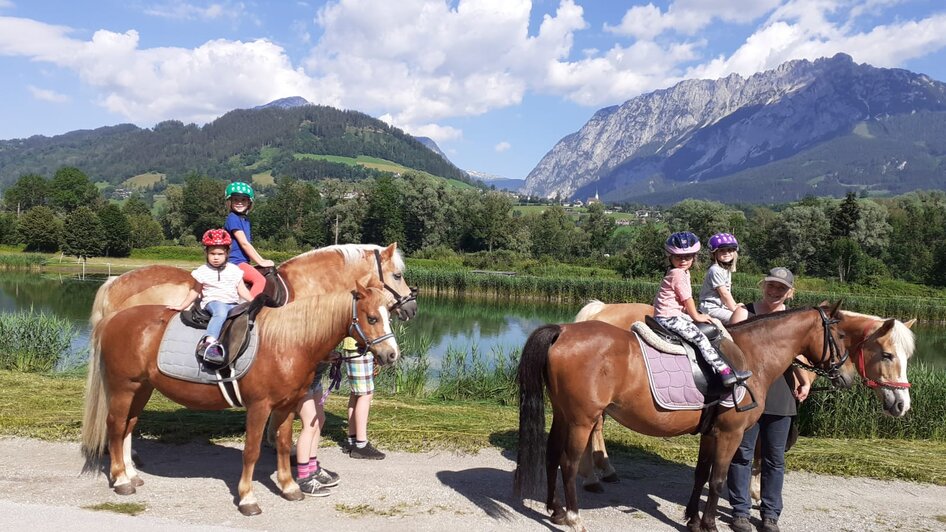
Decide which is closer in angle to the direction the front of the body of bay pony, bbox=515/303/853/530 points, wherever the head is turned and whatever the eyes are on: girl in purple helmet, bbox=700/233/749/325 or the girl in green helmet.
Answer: the girl in purple helmet

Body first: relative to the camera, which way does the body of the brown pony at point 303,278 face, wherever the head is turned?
to the viewer's right

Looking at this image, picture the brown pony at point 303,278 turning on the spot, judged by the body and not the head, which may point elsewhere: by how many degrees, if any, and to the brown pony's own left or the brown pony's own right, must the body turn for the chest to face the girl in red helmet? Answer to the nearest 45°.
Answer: approximately 135° to the brown pony's own right

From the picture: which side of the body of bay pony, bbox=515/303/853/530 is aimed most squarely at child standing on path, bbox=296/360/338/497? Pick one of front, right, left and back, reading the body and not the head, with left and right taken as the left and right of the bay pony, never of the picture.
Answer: back

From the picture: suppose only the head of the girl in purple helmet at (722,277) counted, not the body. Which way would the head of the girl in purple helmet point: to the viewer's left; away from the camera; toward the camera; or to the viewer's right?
toward the camera

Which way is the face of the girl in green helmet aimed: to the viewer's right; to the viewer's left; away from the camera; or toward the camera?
toward the camera

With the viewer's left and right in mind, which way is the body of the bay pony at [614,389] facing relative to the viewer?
facing to the right of the viewer

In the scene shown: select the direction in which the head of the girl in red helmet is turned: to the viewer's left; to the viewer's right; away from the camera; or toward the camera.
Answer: toward the camera

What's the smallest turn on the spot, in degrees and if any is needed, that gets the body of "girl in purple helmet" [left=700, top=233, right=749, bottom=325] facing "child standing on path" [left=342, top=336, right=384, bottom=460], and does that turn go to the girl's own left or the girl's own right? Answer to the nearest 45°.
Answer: approximately 135° to the girl's own right
